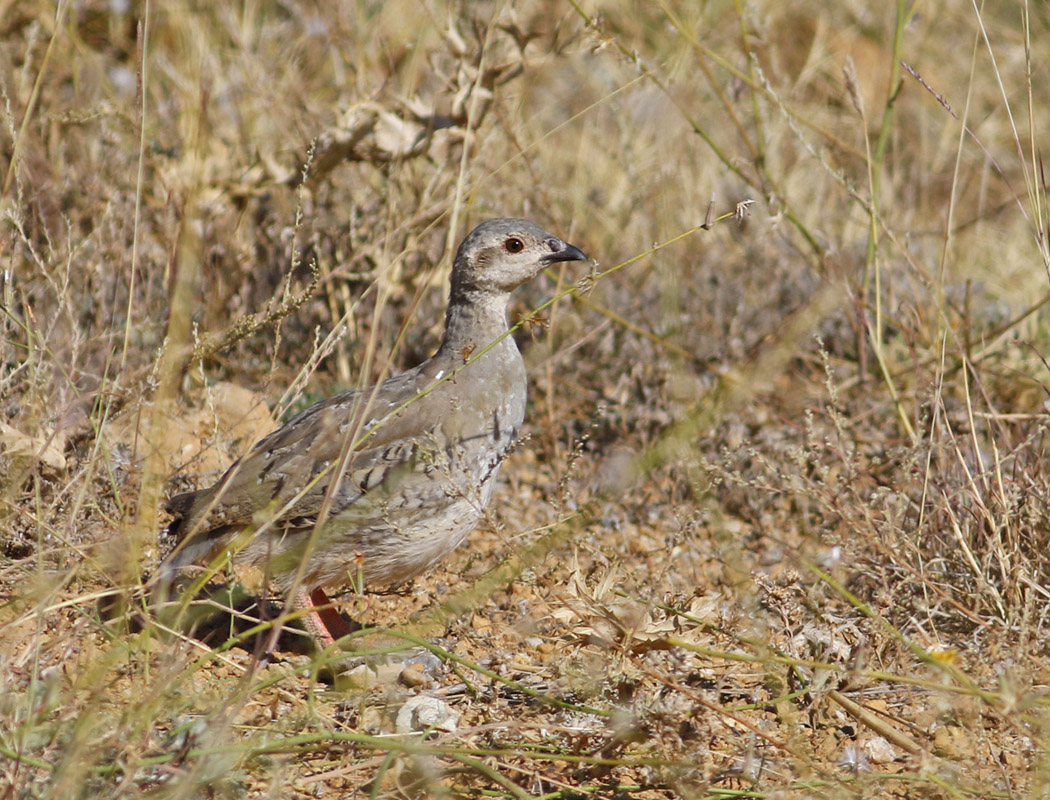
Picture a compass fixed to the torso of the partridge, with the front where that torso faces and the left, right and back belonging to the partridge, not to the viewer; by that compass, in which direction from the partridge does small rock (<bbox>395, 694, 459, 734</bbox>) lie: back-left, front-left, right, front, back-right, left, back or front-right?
right

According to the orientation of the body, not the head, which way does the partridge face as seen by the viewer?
to the viewer's right
